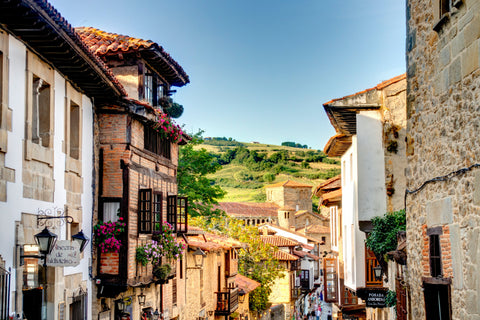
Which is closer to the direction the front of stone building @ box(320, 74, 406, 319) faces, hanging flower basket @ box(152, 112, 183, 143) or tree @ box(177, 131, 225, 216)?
the hanging flower basket

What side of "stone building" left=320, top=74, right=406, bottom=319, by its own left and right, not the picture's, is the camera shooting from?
left

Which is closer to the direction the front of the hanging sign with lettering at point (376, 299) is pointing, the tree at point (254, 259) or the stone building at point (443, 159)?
the stone building

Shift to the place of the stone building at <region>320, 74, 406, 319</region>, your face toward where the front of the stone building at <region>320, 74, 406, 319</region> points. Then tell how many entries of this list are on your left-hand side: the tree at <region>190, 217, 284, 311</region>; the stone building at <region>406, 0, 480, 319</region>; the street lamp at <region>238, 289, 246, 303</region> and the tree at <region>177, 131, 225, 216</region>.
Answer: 1

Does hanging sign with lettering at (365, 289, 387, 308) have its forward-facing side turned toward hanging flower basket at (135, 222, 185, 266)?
no

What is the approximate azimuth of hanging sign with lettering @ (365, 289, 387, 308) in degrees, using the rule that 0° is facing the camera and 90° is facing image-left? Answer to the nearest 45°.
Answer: approximately 0°

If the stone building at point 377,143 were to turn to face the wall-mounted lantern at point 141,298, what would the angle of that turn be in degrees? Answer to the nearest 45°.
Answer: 0° — it already faces it

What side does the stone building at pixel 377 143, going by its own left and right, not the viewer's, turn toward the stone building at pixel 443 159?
left

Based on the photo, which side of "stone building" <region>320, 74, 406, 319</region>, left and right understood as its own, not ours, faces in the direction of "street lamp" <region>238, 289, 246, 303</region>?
right

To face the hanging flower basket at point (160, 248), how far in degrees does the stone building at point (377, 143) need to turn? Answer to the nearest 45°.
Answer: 0° — it already faces it

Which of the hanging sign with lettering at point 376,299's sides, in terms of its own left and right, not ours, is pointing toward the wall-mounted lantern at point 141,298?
right
